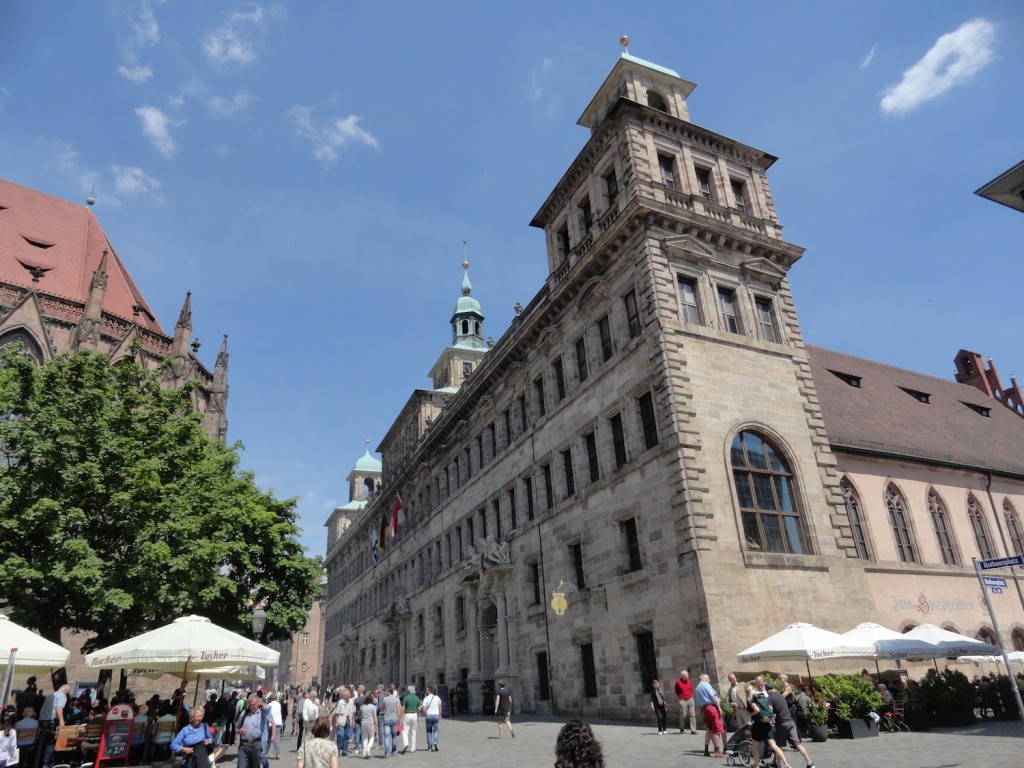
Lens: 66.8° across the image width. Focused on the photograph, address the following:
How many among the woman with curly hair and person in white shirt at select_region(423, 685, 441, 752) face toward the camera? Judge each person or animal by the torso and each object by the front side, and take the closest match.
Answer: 0

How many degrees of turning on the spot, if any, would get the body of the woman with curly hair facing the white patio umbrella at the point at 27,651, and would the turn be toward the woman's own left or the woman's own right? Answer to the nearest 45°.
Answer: approximately 45° to the woman's own left

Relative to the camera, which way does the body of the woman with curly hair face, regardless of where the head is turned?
away from the camera

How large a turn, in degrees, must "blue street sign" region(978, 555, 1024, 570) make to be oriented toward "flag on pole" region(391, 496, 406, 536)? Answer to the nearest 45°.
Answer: approximately 135° to its right

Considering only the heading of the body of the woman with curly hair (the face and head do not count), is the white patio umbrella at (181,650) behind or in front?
in front

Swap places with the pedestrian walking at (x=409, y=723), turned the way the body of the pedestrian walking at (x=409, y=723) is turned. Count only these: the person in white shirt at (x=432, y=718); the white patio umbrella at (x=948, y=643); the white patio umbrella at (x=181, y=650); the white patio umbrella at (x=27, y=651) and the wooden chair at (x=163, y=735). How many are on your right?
2

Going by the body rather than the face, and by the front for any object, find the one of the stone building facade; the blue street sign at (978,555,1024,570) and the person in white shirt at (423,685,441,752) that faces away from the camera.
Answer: the person in white shirt

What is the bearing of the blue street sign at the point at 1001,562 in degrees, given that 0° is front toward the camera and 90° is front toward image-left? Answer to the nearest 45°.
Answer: approximately 0°

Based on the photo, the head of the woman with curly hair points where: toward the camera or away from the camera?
away from the camera

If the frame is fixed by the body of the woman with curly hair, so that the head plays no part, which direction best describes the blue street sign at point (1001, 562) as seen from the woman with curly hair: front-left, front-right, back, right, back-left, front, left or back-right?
front-right

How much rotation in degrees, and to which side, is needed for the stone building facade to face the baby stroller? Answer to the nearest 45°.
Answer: approximately 45° to its left

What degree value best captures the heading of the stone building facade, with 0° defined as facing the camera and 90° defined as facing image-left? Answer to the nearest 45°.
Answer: approximately 45°
